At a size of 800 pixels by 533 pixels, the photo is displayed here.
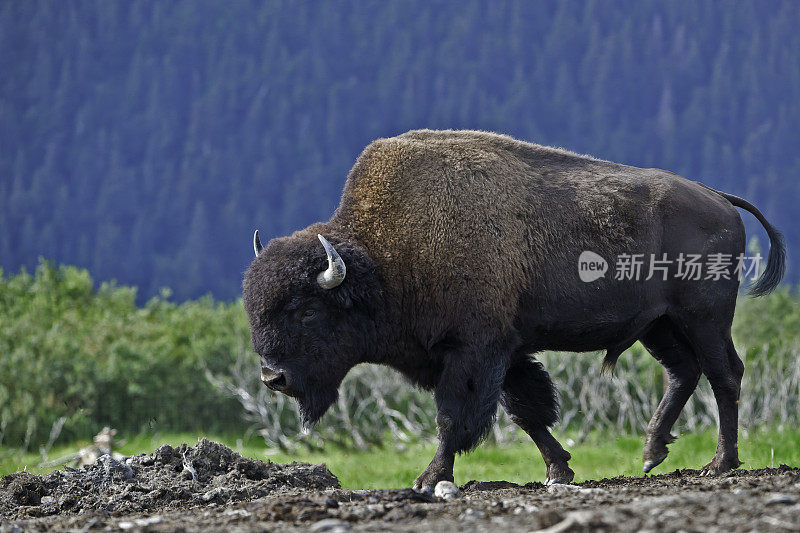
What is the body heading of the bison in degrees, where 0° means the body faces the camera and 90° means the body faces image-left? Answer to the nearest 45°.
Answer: approximately 90°

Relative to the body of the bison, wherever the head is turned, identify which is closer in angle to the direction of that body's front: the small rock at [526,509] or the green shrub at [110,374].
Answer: the green shrub

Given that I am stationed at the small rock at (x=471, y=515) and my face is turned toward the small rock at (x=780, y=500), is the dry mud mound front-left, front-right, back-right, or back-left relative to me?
back-left

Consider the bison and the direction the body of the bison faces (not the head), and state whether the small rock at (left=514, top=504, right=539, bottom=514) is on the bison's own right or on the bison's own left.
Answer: on the bison's own left

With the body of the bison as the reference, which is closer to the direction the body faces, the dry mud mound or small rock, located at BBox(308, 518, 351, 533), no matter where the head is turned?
the dry mud mound

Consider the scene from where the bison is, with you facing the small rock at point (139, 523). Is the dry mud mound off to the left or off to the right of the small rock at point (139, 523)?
right
